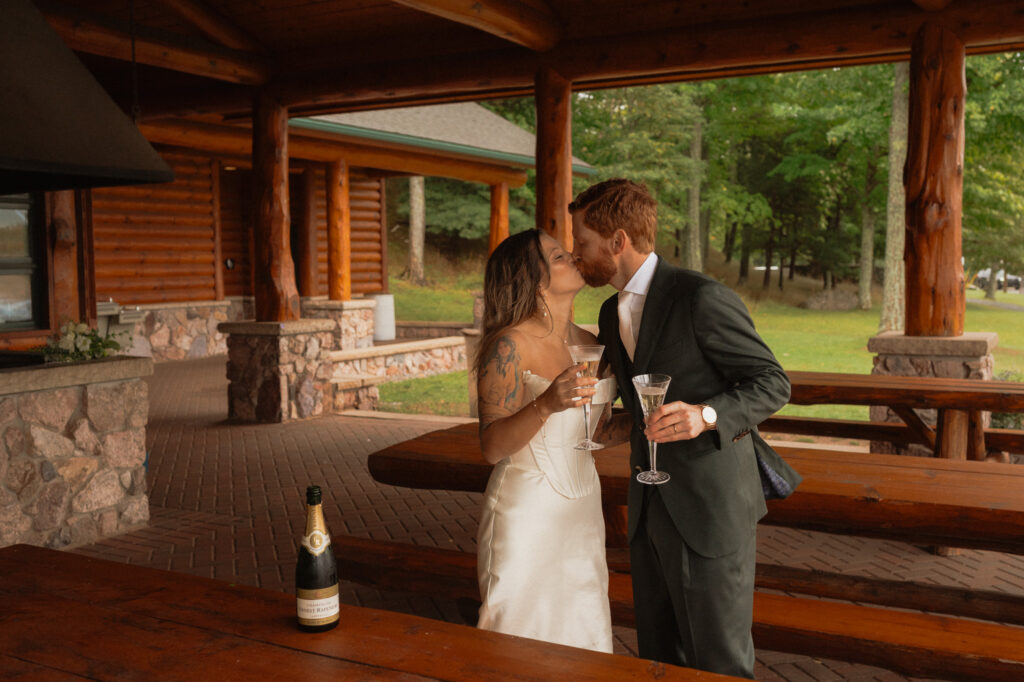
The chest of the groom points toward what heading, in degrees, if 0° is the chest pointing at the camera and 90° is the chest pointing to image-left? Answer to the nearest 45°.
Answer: approximately 45°

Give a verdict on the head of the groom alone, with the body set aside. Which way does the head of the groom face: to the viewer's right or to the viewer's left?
to the viewer's left

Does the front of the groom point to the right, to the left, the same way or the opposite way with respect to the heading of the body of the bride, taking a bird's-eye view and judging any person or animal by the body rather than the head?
to the right

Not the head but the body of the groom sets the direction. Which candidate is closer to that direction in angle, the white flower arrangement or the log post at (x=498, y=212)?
the white flower arrangement

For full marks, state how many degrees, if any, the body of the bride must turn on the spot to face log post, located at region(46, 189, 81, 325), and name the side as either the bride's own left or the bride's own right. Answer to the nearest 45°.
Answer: approximately 180°

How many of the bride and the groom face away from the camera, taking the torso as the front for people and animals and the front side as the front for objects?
0

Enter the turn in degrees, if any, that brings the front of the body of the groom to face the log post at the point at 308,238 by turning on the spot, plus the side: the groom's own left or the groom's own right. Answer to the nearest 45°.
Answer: approximately 90° to the groom's own right

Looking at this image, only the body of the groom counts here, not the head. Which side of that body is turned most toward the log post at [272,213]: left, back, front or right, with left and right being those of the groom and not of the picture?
right

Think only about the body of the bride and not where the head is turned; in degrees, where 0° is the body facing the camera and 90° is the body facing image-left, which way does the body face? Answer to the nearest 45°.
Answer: approximately 315°

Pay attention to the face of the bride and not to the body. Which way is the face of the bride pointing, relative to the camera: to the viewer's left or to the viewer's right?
to the viewer's right
